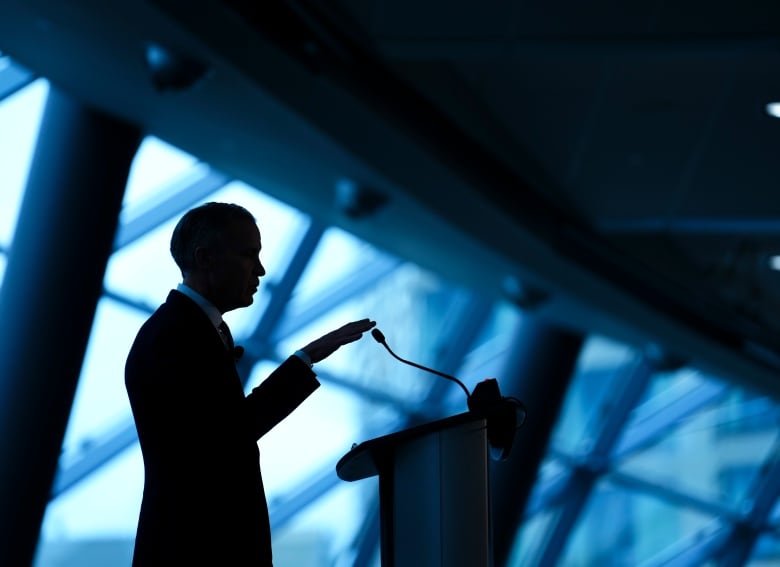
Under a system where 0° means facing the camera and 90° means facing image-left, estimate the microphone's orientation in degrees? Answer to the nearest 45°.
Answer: approximately 90°

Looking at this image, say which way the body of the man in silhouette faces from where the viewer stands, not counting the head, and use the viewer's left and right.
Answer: facing to the right of the viewer

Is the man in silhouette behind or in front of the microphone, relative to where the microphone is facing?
in front

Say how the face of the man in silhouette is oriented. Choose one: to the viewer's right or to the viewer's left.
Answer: to the viewer's right
